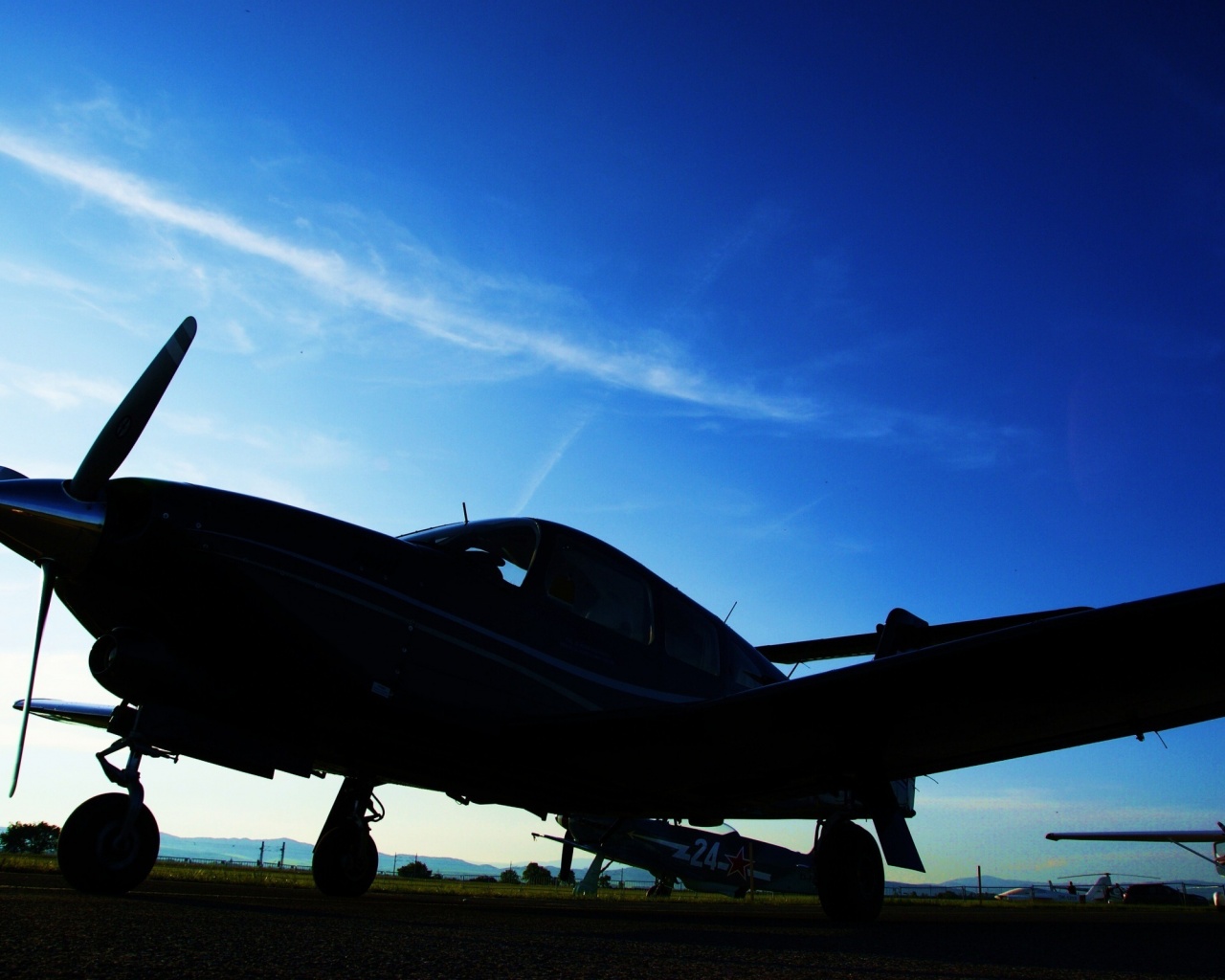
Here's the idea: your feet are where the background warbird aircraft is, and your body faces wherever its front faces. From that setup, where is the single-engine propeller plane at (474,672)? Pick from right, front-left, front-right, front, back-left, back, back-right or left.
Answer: front-left

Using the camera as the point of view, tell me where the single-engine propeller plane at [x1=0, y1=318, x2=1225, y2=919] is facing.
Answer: facing the viewer and to the left of the viewer

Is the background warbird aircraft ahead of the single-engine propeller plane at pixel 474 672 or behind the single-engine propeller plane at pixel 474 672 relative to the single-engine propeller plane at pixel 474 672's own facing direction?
behind

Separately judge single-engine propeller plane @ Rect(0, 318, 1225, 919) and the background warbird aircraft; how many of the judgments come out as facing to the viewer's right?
0

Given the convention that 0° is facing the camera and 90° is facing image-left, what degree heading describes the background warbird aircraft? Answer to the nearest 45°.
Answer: approximately 45°
